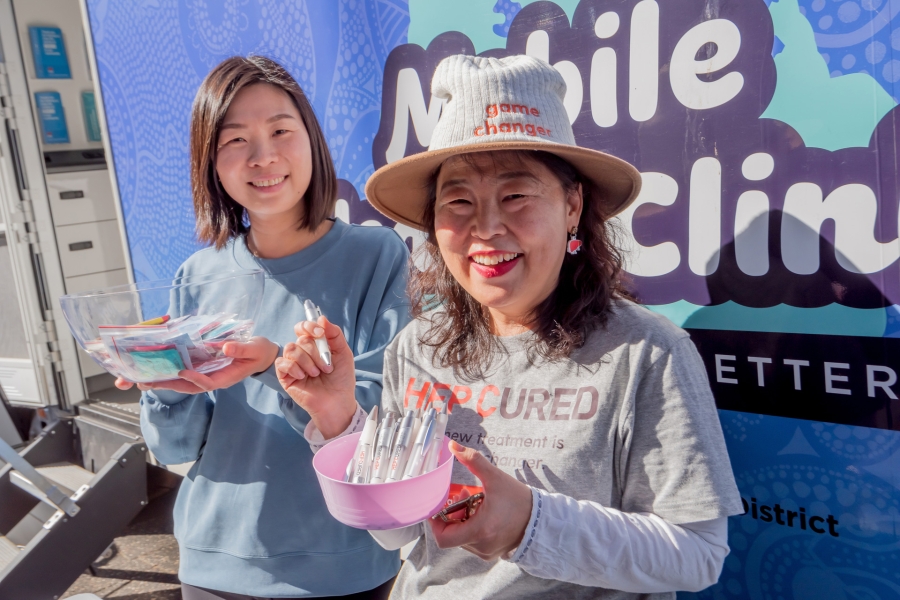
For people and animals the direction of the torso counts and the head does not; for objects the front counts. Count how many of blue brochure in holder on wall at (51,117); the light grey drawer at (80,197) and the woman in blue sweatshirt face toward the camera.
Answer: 3

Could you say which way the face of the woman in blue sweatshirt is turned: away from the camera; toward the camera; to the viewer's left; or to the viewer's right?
toward the camera

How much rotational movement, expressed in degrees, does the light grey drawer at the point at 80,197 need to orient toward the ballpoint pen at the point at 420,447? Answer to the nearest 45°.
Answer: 0° — it already faces it

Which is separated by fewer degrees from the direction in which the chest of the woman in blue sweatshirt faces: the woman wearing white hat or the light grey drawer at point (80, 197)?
the woman wearing white hat

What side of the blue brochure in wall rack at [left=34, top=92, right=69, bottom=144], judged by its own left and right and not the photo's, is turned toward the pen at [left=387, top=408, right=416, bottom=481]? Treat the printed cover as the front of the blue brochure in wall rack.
front

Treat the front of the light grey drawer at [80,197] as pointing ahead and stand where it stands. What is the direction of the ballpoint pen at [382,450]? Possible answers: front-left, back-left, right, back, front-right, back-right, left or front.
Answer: front

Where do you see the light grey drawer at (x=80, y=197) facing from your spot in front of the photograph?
facing the viewer

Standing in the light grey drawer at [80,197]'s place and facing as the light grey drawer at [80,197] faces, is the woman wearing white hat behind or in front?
in front

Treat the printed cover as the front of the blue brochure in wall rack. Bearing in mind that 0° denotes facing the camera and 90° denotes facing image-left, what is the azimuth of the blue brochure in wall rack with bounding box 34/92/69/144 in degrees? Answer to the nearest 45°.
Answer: approximately 0°

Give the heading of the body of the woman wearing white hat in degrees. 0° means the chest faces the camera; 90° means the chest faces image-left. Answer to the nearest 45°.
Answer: approximately 45°
